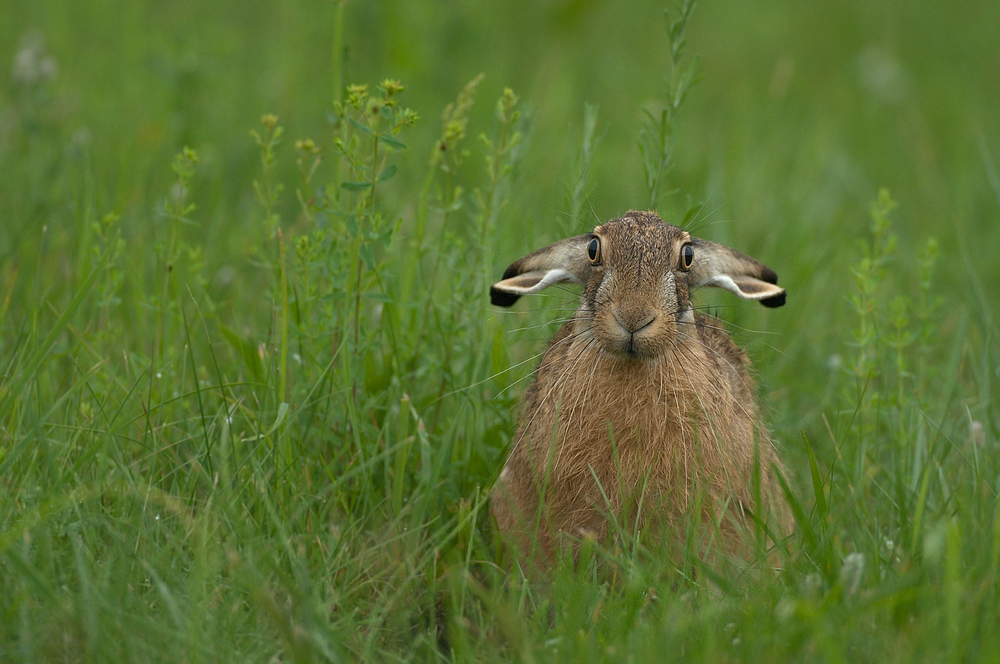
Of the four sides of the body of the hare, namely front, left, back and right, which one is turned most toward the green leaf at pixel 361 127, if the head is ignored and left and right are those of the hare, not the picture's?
right

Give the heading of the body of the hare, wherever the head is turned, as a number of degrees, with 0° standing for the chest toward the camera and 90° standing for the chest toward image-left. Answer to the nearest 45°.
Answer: approximately 0°

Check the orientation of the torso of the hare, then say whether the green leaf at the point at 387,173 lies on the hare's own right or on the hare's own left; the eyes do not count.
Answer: on the hare's own right

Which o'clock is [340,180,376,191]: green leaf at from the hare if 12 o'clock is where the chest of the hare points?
The green leaf is roughly at 3 o'clock from the hare.

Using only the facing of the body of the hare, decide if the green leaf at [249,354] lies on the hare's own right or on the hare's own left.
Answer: on the hare's own right

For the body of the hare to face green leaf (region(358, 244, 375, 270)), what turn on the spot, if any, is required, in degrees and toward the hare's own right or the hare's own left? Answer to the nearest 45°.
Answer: approximately 90° to the hare's own right
